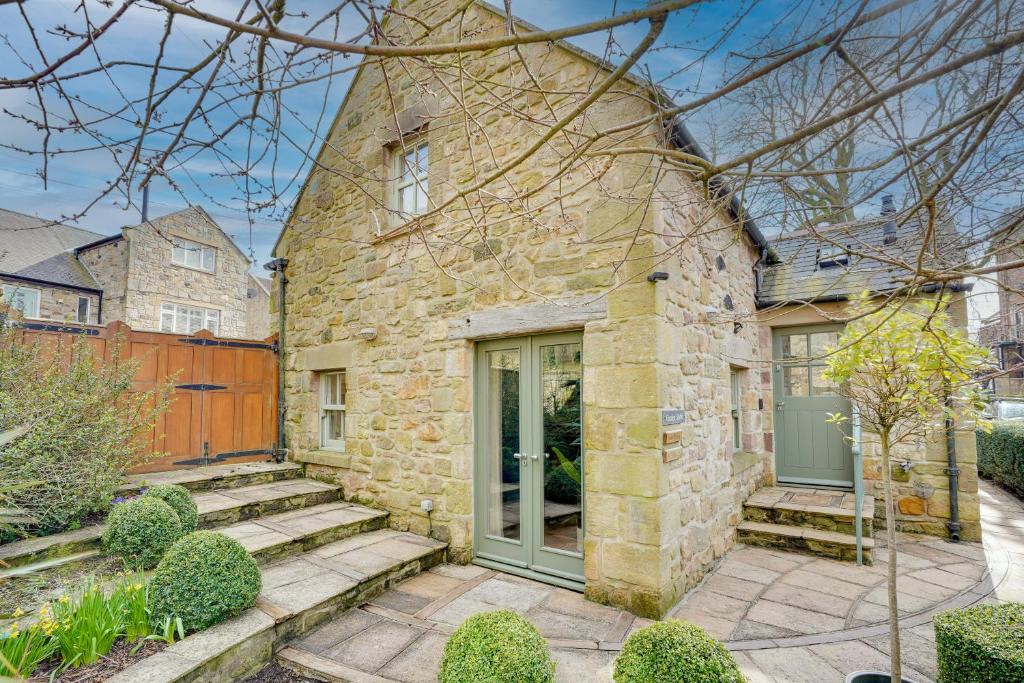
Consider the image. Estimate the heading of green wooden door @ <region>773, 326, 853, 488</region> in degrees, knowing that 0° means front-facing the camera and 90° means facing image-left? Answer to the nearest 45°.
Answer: approximately 0°

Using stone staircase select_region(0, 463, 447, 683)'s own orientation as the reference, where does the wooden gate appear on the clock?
The wooden gate is roughly at 7 o'clock from the stone staircase.

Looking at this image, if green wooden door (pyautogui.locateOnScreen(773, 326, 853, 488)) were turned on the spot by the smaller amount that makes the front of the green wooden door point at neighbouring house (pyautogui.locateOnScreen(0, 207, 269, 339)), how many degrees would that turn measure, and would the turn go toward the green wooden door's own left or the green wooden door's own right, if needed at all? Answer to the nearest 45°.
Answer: approximately 90° to the green wooden door's own right

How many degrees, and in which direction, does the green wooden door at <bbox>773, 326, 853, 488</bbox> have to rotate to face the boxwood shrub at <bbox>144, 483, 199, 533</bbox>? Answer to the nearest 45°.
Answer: approximately 45° to its right

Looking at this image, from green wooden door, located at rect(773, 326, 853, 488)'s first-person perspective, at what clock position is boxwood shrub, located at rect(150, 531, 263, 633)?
The boxwood shrub is roughly at 1 o'clock from the green wooden door.

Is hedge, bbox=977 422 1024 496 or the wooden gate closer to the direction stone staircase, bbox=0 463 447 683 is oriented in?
the hedge

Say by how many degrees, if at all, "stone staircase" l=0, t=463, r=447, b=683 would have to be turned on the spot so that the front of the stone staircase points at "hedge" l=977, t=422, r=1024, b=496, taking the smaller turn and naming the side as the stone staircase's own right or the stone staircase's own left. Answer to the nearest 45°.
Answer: approximately 45° to the stone staircase's own left

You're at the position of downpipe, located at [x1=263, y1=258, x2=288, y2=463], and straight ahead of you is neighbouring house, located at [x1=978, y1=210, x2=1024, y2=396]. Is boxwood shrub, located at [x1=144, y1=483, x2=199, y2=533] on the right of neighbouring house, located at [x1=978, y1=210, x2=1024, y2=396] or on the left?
right

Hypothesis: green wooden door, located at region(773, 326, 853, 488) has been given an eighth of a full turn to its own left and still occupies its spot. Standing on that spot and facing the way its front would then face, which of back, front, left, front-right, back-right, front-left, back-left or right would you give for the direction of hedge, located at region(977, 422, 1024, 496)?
left

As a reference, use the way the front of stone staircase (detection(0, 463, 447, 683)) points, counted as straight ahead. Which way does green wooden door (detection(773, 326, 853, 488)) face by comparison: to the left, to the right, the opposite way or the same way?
to the right

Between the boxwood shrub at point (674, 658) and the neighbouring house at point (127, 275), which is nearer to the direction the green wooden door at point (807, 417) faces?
the boxwood shrub

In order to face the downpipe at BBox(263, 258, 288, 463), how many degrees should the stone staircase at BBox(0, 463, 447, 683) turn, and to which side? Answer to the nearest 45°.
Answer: approximately 135° to its left
